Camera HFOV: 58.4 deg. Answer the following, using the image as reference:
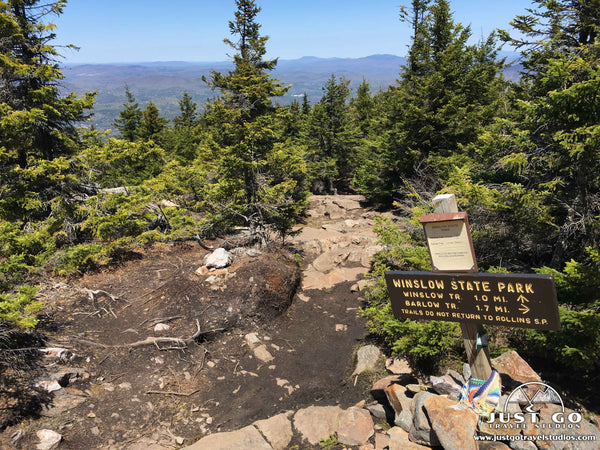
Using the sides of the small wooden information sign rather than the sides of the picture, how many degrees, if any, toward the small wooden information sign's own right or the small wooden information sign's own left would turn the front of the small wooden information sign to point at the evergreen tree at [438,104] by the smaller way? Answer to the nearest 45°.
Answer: approximately 180°

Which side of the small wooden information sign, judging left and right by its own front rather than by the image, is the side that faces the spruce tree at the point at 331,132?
back

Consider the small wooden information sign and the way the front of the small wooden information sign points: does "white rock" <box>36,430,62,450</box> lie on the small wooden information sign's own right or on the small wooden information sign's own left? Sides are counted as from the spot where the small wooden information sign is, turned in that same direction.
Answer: on the small wooden information sign's own right

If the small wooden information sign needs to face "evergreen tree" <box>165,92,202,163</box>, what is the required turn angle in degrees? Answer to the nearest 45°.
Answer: approximately 135° to its right

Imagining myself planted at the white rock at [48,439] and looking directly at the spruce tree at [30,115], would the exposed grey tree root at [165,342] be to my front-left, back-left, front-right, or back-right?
front-right

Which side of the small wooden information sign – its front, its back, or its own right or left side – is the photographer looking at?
front
